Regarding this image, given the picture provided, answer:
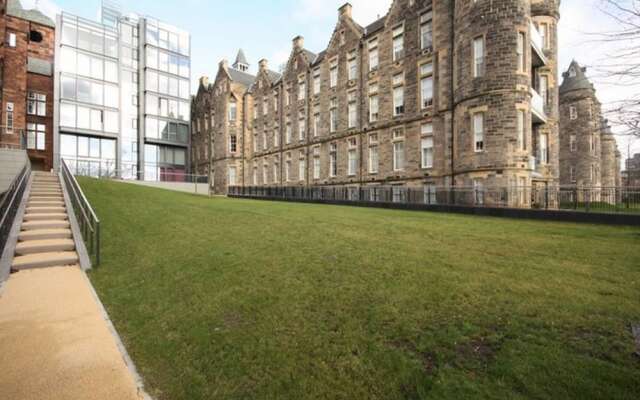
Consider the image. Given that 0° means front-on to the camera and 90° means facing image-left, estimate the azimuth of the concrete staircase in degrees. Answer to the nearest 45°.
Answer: approximately 0°

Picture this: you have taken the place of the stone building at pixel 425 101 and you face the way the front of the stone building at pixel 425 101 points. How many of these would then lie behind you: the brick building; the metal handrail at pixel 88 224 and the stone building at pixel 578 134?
1

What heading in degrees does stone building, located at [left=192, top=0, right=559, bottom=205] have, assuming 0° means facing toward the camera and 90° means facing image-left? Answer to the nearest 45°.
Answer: approximately 45°

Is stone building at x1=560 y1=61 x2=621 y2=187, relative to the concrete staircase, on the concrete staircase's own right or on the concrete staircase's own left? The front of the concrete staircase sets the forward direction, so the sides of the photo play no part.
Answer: on the concrete staircase's own left

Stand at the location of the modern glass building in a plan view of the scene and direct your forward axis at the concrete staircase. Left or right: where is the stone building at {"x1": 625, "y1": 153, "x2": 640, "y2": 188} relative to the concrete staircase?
left

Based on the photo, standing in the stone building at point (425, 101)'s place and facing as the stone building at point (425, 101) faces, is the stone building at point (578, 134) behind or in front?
behind

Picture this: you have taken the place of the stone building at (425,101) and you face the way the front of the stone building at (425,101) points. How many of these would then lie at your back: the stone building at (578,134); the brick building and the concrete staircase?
1

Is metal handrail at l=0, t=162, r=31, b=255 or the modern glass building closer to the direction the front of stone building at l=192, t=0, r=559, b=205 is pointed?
the metal handrail

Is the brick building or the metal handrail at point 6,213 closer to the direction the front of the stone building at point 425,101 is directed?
the metal handrail

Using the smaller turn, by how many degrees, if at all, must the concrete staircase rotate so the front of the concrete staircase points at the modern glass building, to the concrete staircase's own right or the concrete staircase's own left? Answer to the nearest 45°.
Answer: approximately 180°

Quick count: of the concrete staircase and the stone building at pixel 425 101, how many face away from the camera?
0

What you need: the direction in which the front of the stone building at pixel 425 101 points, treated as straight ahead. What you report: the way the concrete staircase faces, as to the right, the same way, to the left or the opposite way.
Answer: to the left

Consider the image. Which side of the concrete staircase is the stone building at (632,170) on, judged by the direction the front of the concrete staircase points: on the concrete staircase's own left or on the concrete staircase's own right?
on the concrete staircase's own left
